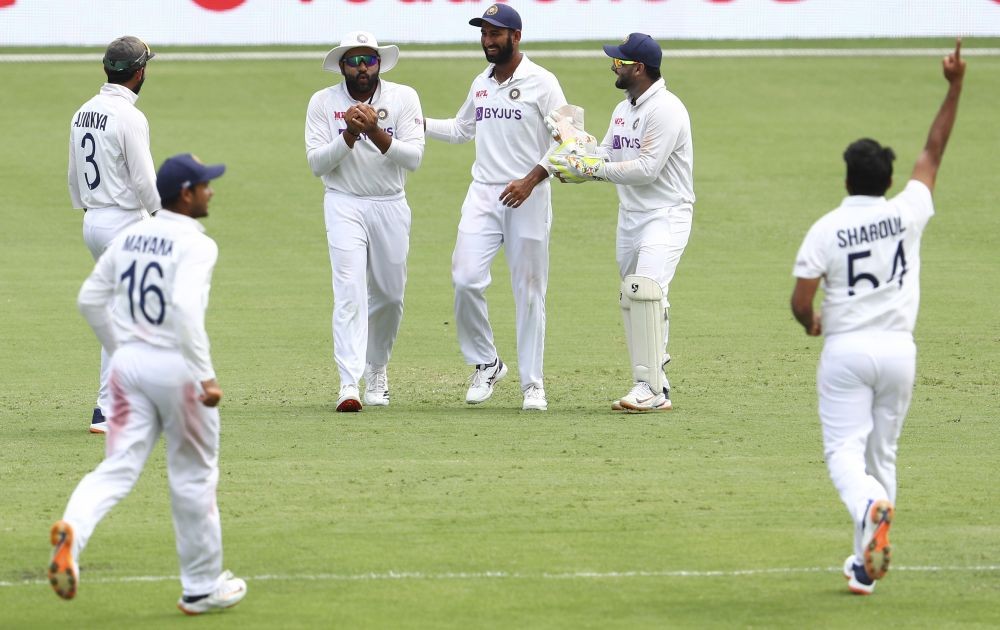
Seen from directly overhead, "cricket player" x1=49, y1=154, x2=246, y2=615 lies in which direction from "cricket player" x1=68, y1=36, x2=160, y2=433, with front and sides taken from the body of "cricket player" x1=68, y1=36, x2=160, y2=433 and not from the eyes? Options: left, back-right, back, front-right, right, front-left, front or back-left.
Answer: back-right

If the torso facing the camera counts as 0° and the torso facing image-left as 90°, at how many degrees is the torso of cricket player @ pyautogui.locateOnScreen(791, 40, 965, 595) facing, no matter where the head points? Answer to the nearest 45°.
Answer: approximately 180°

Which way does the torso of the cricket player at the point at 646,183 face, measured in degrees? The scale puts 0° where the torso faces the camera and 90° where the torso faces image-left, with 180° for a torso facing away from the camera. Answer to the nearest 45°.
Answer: approximately 45°

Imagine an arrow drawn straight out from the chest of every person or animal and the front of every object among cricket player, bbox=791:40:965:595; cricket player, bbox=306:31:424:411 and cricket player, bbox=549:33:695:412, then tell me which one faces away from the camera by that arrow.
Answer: cricket player, bbox=791:40:965:595

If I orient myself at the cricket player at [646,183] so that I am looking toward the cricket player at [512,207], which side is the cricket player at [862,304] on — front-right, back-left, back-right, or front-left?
back-left

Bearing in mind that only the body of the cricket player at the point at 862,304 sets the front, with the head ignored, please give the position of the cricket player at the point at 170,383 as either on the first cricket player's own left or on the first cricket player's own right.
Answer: on the first cricket player's own left

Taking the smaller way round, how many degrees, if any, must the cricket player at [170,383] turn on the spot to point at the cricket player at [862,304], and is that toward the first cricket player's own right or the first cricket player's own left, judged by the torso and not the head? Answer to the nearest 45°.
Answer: approximately 45° to the first cricket player's own right

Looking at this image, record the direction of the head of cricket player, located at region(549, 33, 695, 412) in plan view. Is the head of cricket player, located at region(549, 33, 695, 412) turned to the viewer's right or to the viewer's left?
to the viewer's left

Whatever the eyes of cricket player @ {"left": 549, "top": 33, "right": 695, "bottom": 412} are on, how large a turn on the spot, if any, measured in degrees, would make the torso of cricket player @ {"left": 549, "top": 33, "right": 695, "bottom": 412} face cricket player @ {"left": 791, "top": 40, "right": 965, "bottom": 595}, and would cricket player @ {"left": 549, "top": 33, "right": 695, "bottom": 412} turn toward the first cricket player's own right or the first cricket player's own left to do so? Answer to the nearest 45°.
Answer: approximately 45° to the first cricket player's own left

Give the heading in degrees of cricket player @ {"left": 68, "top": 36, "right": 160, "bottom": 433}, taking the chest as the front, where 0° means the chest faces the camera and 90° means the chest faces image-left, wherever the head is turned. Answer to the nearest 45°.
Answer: approximately 225°

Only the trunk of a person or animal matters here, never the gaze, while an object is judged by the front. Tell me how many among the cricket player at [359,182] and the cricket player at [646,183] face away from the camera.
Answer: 0

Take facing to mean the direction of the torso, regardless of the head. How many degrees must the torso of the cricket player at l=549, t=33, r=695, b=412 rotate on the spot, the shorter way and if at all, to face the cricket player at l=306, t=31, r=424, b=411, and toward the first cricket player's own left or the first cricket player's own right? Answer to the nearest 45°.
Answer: approximately 45° to the first cricket player's own right

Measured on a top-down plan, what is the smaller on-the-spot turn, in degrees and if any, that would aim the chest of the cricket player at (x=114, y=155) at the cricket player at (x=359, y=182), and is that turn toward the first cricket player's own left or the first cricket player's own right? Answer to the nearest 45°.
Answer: approximately 45° to the first cricket player's own right
